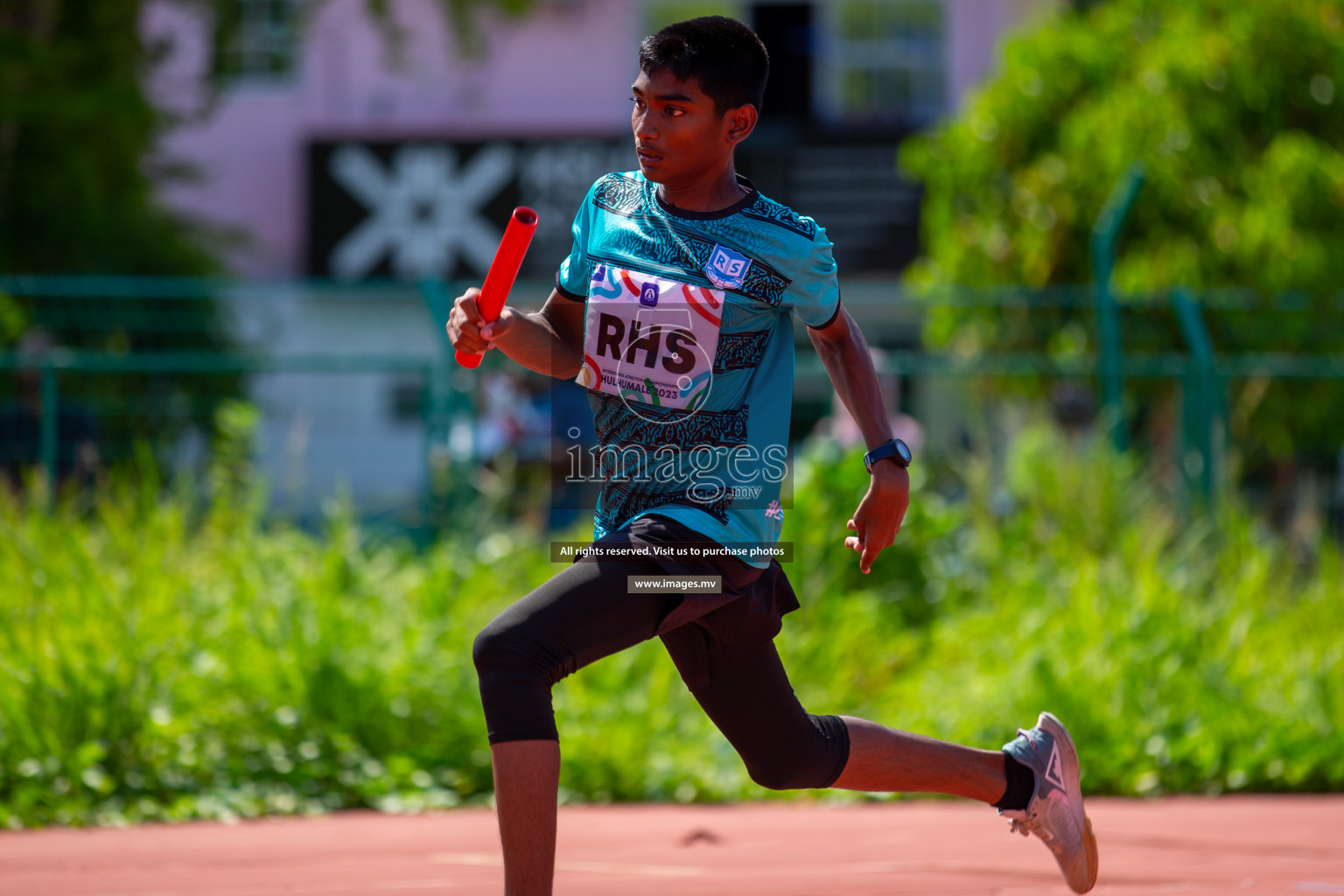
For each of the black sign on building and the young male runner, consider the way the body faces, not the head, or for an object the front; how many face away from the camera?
0

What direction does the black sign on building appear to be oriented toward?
toward the camera

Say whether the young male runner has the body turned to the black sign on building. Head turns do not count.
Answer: no

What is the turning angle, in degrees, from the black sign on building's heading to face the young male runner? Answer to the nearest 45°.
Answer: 0° — it already faces them

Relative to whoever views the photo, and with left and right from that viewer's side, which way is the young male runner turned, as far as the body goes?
facing the viewer and to the left of the viewer

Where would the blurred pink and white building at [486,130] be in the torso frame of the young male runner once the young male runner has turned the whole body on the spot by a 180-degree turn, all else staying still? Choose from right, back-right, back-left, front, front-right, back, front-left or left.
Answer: front-left
